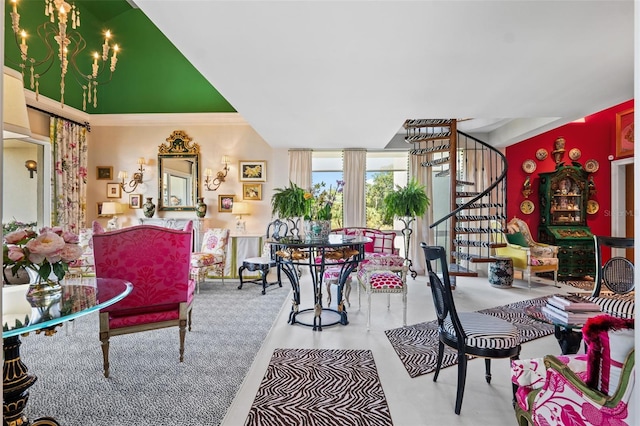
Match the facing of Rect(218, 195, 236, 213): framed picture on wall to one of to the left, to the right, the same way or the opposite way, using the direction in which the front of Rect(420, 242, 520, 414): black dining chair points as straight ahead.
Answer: to the right

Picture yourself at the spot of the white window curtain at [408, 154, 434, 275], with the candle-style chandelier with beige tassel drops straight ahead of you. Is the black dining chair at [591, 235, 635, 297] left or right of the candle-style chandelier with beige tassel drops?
left

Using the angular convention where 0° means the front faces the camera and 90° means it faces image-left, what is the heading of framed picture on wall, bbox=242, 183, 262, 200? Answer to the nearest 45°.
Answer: approximately 0°

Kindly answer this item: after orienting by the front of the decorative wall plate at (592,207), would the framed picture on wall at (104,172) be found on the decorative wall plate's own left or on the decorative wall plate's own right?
on the decorative wall plate's own right

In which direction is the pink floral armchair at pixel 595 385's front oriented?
to the viewer's left

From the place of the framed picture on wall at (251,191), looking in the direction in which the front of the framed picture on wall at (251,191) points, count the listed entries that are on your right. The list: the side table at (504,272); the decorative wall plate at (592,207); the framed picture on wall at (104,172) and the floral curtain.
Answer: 2

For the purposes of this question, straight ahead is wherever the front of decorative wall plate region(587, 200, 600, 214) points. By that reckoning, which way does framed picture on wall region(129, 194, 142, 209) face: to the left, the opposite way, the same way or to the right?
to the left

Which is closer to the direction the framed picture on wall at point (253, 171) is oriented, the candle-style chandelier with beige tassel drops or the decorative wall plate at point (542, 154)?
the candle-style chandelier with beige tassel drops

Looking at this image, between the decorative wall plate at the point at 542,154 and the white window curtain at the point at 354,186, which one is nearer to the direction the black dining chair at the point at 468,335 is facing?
the decorative wall plate

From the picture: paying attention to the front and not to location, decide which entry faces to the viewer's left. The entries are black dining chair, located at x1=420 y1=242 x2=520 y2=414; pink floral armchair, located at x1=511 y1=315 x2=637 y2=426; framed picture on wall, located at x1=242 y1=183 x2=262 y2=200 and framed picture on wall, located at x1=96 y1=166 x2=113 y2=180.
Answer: the pink floral armchair

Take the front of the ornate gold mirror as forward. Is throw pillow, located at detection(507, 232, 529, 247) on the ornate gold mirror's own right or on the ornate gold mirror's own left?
on the ornate gold mirror's own left
